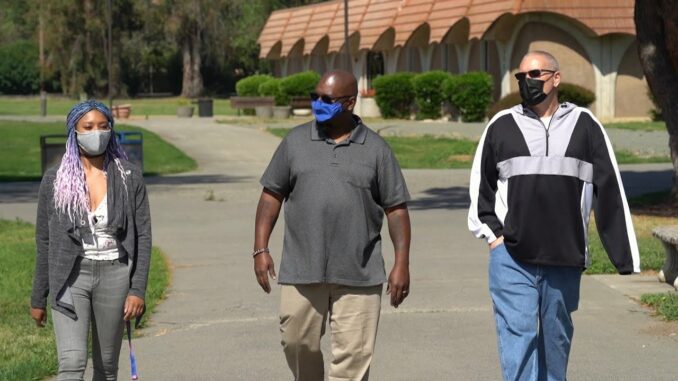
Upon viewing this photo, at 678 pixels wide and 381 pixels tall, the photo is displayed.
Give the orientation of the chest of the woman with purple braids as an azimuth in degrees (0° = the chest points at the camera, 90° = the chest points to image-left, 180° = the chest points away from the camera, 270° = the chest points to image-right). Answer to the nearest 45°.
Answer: approximately 0°

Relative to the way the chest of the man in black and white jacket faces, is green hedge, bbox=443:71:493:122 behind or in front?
behind

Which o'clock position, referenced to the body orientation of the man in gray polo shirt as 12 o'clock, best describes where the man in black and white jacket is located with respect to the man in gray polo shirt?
The man in black and white jacket is roughly at 9 o'clock from the man in gray polo shirt.

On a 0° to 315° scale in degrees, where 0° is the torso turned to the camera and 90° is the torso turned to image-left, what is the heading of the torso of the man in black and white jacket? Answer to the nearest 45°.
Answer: approximately 0°

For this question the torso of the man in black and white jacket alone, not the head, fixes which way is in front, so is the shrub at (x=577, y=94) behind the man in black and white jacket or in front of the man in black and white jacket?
behind
